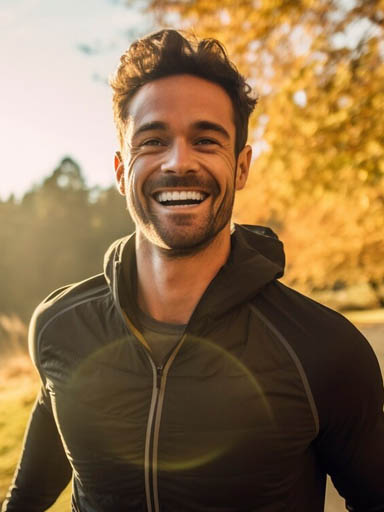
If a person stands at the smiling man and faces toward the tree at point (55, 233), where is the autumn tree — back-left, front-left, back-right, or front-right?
front-right

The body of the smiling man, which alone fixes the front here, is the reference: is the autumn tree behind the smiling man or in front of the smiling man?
behind

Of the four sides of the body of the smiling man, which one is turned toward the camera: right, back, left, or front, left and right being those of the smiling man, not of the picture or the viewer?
front

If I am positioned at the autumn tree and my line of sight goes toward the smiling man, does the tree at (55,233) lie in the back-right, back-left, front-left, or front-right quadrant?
back-right

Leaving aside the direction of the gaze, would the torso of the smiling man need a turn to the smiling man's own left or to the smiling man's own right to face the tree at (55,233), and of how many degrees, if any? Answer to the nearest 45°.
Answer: approximately 180°

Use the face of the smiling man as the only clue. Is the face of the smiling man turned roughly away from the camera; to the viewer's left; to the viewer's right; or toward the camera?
toward the camera
